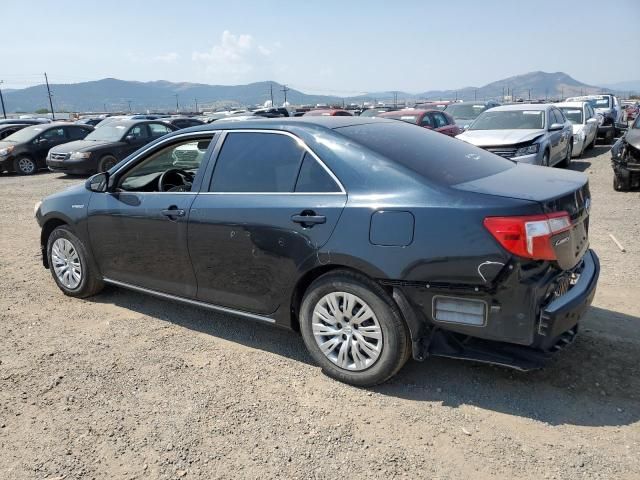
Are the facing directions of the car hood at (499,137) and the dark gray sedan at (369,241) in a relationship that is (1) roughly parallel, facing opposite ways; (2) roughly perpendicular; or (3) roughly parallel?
roughly perpendicular

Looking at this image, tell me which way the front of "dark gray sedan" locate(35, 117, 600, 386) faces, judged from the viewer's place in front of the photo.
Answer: facing away from the viewer and to the left of the viewer

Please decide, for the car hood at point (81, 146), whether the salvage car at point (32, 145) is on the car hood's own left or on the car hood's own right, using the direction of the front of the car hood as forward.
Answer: on the car hood's own right

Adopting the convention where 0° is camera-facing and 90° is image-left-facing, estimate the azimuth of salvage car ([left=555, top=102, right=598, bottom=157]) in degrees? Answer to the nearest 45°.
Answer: approximately 45°
